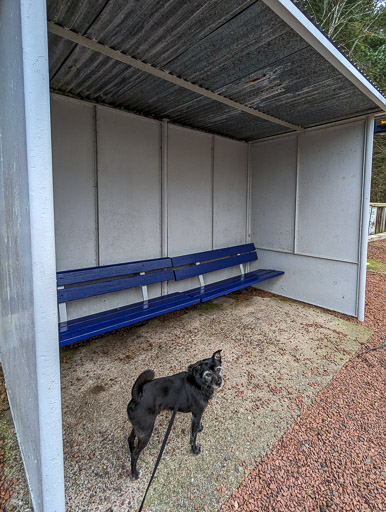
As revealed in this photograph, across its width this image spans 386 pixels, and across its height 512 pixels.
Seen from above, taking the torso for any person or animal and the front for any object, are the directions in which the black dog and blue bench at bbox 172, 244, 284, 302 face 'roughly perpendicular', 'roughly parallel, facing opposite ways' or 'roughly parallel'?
roughly perpendicular

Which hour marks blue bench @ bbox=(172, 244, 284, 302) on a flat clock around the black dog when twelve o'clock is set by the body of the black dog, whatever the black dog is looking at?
The blue bench is roughly at 11 o'clock from the black dog.

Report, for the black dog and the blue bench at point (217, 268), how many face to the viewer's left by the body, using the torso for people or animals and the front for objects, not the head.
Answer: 0

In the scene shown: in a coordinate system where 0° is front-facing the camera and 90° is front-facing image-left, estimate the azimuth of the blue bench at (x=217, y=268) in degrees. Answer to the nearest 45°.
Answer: approximately 315°

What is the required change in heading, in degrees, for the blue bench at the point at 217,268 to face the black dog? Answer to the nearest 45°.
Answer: approximately 45° to its right

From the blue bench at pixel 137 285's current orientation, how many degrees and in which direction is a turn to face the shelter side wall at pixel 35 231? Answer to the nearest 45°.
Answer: approximately 45° to its right

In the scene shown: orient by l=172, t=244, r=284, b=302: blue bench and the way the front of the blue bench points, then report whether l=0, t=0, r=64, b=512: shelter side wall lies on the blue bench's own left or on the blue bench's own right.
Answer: on the blue bench's own right
